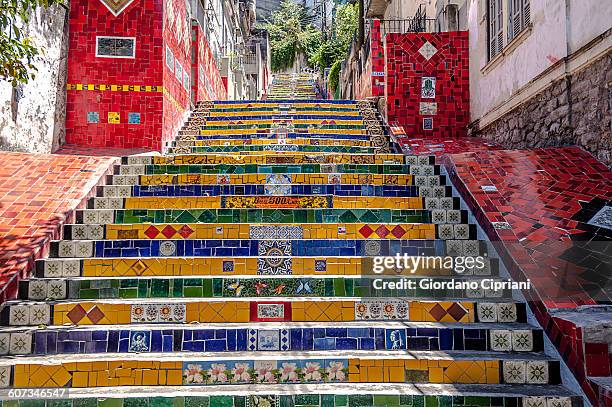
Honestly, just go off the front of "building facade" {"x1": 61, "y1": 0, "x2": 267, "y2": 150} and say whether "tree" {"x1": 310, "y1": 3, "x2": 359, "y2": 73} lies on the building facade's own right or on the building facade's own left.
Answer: on the building facade's own left

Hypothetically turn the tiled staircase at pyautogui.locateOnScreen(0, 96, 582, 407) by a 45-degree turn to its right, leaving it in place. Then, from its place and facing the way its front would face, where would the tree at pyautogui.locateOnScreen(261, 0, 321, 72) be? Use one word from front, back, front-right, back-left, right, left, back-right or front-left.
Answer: back-right

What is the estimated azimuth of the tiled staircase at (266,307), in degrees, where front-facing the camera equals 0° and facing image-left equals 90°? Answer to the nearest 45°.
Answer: approximately 0°

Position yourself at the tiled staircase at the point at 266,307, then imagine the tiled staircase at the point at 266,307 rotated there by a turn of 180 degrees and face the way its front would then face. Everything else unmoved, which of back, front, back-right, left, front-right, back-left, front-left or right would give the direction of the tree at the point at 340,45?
front
